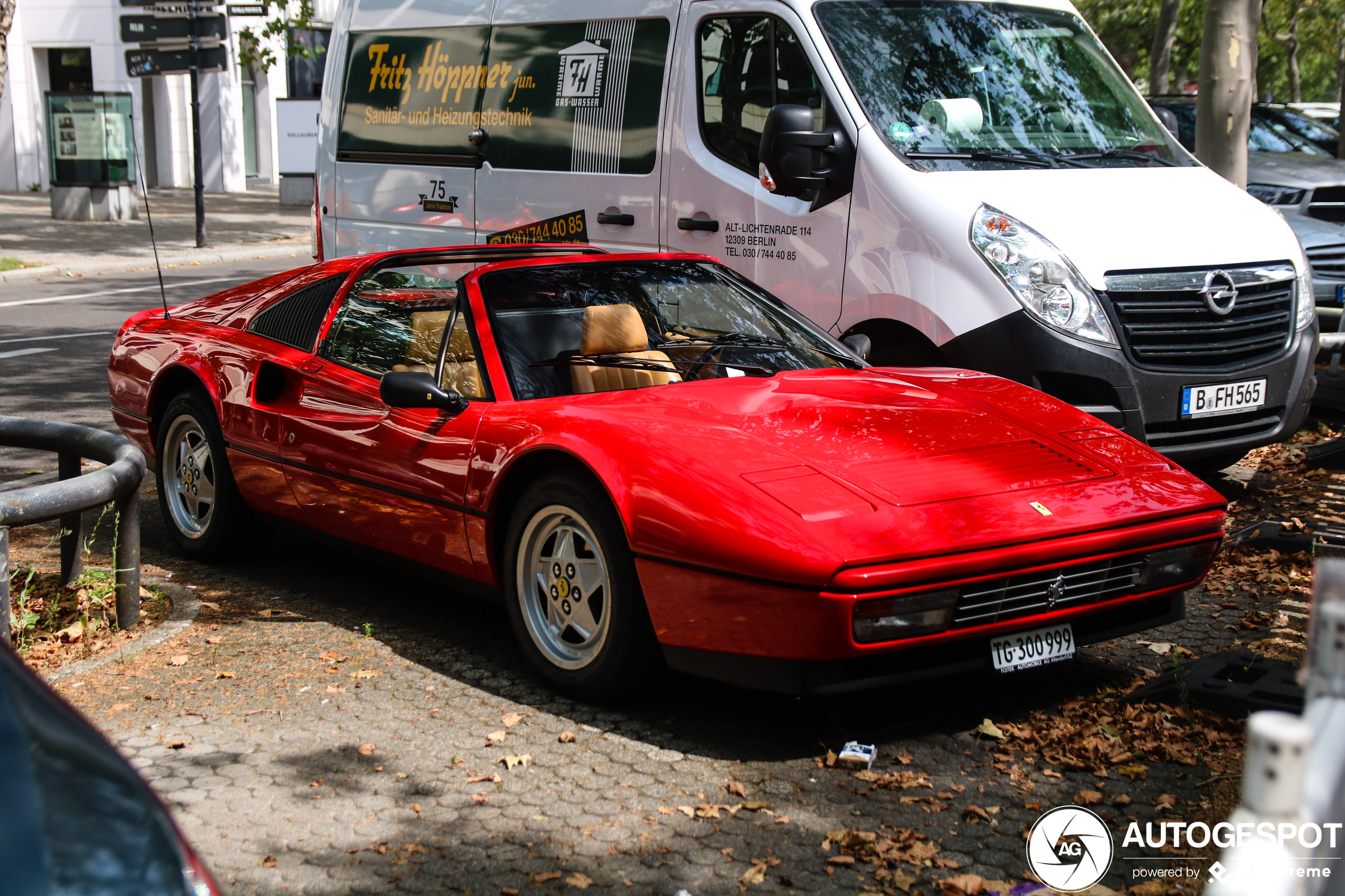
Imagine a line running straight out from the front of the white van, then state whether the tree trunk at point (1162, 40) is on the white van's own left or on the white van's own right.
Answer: on the white van's own left

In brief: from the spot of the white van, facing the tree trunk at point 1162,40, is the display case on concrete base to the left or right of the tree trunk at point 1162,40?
left

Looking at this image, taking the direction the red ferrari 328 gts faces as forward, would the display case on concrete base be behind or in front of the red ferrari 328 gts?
behind

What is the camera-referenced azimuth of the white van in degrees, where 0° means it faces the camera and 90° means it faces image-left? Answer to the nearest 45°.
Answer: approximately 315°

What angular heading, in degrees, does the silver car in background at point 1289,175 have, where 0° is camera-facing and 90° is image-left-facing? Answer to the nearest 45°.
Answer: approximately 315°

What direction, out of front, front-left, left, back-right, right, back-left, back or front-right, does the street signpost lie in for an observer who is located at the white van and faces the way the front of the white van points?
back

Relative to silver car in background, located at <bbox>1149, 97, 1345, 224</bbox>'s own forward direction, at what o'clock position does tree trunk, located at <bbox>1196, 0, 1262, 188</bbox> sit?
The tree trunk is roughly at 2 o'clock from the silver car in background.

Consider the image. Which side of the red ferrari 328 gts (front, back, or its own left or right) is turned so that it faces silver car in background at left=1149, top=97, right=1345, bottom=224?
left

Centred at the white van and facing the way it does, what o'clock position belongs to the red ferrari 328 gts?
The red ferrari 328 gts is roughly at 2 o'clock from the white van.
